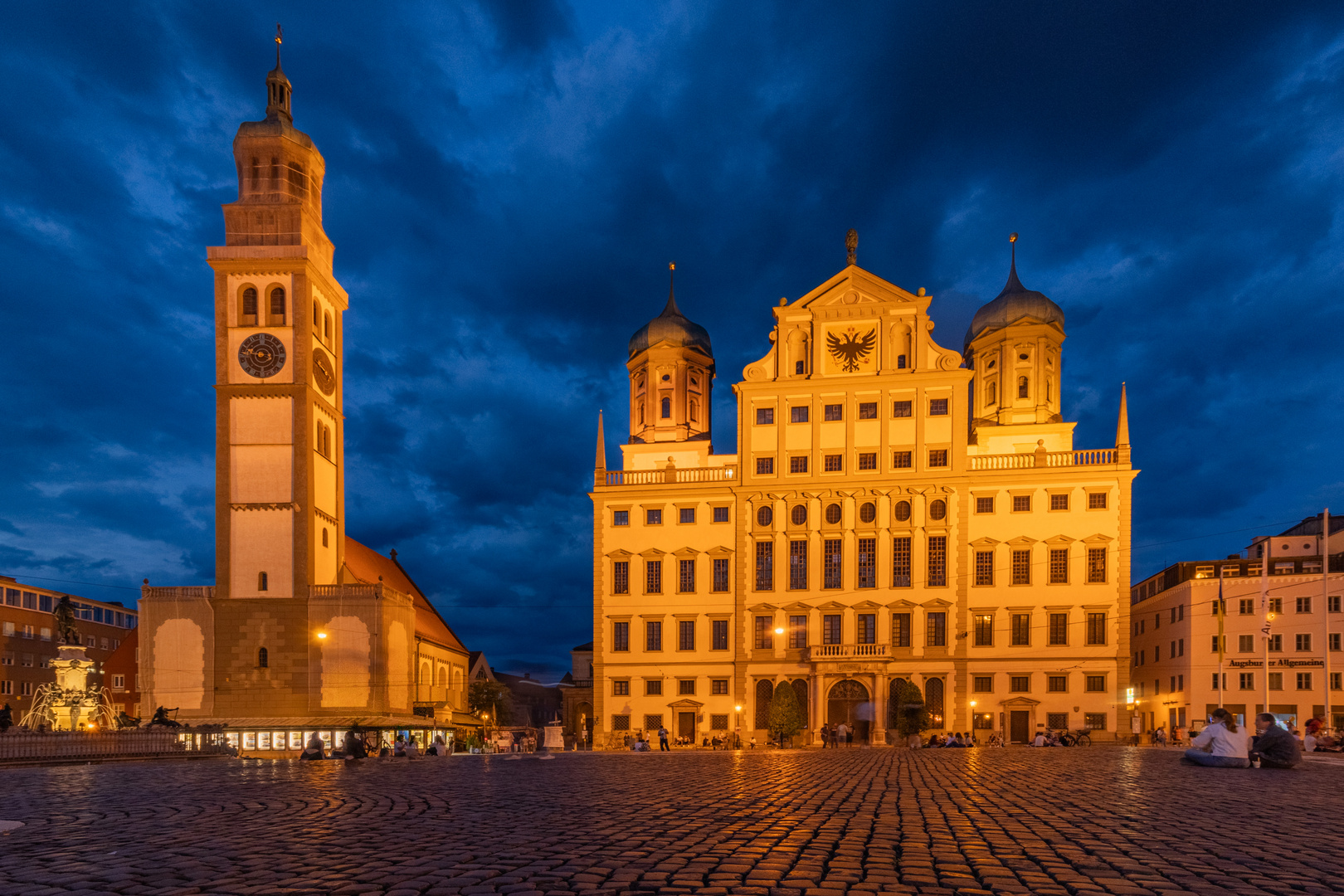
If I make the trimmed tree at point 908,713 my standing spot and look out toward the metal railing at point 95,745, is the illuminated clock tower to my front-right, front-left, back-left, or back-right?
front-right

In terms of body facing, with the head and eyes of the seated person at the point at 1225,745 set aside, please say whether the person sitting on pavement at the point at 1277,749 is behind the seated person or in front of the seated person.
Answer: behind

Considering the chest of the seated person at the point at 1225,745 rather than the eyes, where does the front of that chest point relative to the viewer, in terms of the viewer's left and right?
facing away from the viewer and to the left of the viewer
